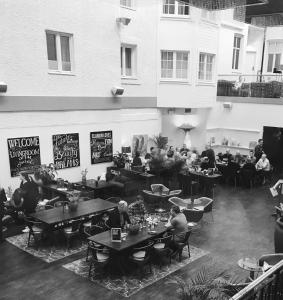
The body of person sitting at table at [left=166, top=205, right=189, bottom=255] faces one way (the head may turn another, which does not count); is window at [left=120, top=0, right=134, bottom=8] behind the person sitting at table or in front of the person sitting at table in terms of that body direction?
in front

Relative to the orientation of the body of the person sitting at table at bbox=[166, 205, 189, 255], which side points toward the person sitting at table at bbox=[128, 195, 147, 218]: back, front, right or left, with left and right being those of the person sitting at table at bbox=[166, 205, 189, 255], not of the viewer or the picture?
front

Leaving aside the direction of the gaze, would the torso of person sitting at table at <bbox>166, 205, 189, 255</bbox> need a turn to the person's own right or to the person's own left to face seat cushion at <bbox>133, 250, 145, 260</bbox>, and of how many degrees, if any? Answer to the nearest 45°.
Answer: approximately 90° to the person's own left

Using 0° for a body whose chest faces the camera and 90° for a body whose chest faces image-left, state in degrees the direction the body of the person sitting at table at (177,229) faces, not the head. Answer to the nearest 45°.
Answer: approximately 135°

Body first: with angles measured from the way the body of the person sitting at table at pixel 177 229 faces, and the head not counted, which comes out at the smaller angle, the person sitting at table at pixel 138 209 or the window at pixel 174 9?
the person sitting at table

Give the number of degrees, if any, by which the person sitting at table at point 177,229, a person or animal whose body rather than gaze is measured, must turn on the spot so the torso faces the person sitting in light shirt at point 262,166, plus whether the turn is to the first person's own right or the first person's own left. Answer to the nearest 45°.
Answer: approximately 90° to the first person's own right

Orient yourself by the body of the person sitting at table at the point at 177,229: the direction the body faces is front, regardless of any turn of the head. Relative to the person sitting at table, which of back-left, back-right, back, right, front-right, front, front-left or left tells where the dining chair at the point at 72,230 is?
front-left

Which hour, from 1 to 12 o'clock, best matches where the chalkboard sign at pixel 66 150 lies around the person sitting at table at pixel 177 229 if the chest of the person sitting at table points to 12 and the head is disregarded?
The chalkboard sign is roughly at 12 o'clock from the person sitting at table.

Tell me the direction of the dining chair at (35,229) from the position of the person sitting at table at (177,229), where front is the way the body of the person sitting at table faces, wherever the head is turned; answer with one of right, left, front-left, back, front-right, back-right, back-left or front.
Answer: front-left

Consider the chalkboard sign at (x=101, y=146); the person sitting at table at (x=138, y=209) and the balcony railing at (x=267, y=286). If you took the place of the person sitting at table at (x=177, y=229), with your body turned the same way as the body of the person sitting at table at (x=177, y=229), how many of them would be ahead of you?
2

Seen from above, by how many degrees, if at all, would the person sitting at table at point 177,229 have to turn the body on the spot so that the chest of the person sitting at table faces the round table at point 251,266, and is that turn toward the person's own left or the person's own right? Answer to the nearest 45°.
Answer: approximately 180°

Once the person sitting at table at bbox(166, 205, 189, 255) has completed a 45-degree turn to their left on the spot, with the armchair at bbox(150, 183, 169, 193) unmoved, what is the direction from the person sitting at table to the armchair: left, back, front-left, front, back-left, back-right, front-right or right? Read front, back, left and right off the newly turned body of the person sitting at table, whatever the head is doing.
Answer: right

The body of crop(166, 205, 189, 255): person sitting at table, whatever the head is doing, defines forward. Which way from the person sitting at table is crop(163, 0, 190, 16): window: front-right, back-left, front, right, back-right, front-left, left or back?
front-right

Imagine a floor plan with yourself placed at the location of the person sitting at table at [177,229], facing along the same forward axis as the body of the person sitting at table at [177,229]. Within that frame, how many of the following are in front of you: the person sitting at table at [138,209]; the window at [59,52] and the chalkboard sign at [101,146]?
3

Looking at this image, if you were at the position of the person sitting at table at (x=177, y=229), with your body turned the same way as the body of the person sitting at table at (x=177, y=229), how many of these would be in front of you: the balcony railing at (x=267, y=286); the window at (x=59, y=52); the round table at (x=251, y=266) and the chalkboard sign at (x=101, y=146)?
2
